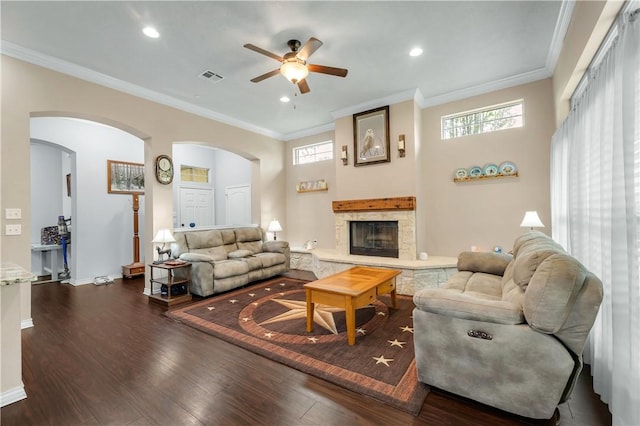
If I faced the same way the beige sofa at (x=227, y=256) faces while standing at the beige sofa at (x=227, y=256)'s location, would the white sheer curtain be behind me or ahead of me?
ahead

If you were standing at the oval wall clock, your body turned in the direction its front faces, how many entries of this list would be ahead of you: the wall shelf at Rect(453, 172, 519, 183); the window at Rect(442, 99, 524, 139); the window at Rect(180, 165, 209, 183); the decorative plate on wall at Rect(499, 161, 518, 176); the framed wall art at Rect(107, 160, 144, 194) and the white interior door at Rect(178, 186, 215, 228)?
3

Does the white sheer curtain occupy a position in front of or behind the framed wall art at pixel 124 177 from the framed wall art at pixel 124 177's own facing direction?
in front

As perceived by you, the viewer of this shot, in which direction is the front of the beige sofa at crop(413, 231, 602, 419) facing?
facing to the left of the viewer

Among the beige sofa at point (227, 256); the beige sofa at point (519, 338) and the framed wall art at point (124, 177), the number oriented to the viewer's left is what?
1

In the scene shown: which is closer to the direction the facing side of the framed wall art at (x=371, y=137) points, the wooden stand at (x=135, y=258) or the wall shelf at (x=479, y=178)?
the wooden stand

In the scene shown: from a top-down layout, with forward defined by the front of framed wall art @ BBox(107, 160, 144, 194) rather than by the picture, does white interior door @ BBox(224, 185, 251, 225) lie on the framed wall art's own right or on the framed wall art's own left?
on the framed wall art's own left

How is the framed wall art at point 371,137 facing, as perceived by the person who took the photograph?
facing the viewer and to the left of the viewer

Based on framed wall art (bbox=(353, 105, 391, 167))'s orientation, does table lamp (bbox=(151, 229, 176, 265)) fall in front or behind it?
in front

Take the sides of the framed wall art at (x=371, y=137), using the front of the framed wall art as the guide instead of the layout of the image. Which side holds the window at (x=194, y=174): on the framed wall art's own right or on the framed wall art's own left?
on the framed wall art's own right

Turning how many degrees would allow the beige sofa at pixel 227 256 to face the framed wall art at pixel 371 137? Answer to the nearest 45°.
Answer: approximately 45° to its left

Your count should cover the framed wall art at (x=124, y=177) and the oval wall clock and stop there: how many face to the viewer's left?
0

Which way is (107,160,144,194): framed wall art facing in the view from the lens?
facing the viewer and to the right of the viewer

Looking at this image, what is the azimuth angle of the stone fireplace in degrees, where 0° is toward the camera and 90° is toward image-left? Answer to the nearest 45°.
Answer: approximately 45°

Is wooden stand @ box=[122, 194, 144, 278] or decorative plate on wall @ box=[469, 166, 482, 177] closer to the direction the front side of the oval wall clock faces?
the decorative plate on wall
